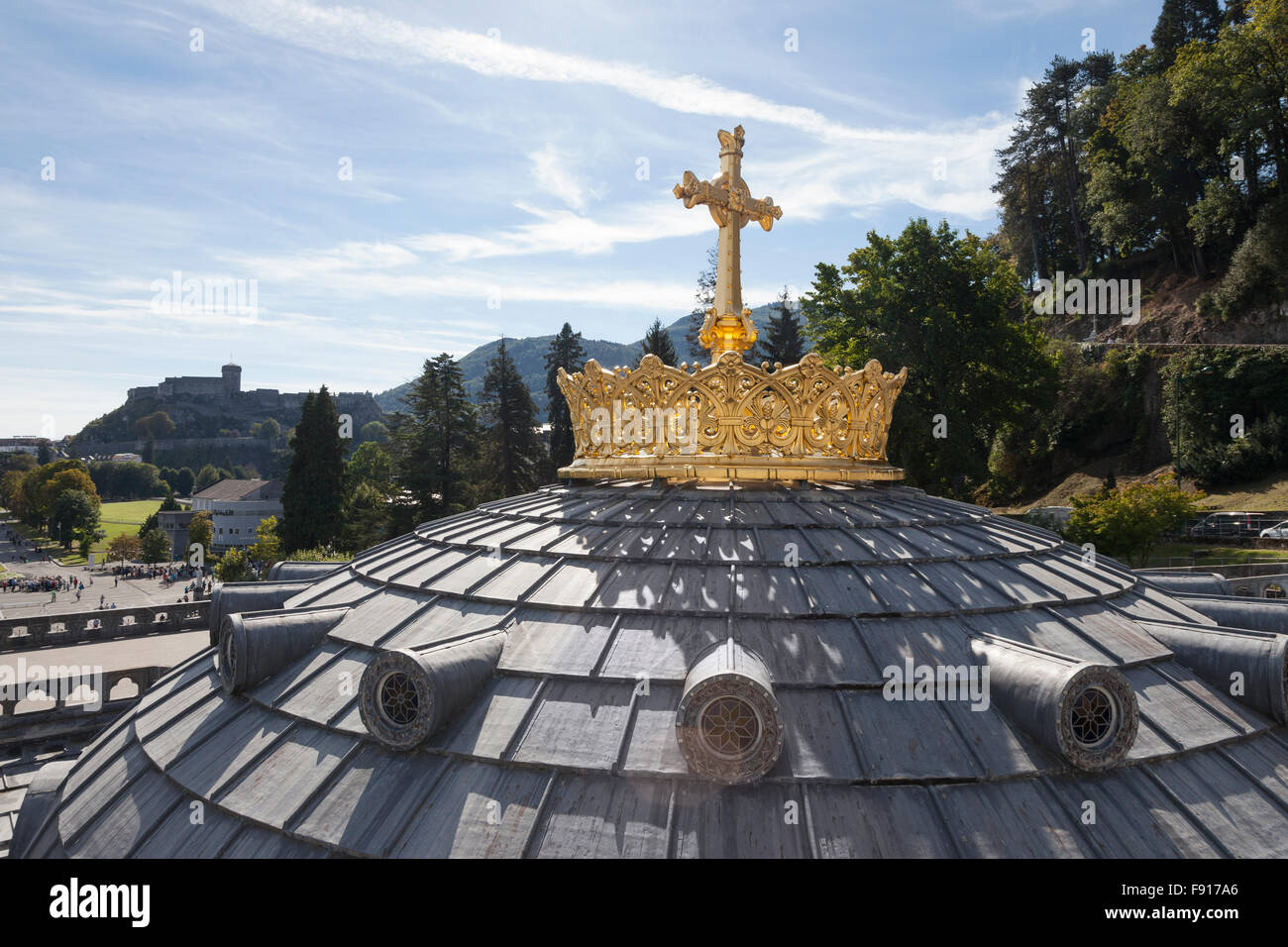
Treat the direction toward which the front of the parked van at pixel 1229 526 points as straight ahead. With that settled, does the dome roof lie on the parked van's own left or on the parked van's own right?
on the parked van's own left

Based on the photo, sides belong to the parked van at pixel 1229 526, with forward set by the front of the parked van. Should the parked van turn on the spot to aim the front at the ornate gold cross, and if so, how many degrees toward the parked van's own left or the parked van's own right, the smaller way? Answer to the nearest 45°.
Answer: approximately 90° to the parked van's own left

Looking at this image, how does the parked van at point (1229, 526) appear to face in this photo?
to the viewer's left

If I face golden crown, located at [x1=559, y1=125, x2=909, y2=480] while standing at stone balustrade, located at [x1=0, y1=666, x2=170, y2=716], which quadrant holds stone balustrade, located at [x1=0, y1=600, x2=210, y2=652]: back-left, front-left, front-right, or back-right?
back-left

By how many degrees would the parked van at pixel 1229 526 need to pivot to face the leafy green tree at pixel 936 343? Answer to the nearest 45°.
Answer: approximately 45° to its left
